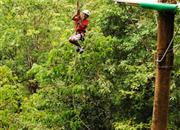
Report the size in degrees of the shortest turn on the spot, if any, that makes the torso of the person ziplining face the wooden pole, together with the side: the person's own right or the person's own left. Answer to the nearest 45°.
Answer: approximately 45° to the person's own left

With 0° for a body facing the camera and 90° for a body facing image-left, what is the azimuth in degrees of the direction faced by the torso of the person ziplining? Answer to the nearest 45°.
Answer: approximately 45°
